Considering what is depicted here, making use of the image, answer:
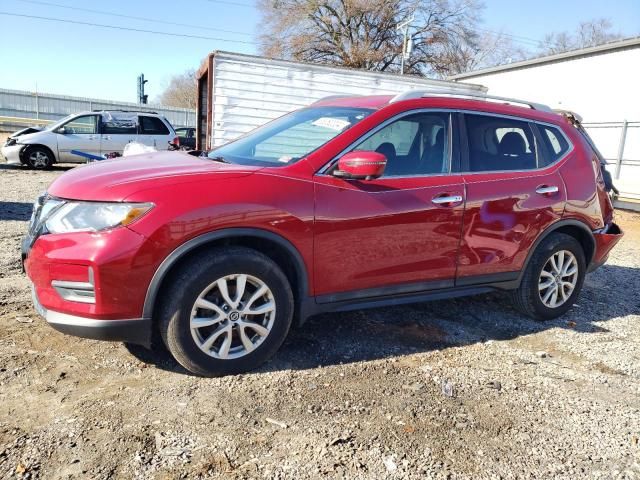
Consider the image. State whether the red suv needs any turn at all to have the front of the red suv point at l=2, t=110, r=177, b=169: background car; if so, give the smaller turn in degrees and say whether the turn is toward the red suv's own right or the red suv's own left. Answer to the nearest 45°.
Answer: approximately 90° to the red suv's own right

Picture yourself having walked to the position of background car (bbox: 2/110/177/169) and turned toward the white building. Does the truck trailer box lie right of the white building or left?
right

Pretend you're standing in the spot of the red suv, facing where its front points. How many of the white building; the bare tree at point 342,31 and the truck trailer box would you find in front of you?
0

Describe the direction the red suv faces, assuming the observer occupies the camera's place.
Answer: facing the viewer and to the left of the viewer

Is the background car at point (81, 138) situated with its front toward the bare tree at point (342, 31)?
no

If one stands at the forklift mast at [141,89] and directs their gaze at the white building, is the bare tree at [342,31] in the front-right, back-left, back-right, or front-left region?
front-left

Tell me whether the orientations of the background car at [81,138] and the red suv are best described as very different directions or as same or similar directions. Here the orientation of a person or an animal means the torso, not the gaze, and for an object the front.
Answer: same or similar directions

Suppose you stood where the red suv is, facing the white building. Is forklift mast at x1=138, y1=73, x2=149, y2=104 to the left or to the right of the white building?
left

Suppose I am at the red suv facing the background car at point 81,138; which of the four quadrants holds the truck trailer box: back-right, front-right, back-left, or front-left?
front-right

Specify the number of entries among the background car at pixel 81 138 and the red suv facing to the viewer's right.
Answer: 0

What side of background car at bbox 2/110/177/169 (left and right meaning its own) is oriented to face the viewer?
left

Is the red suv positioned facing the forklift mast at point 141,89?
no

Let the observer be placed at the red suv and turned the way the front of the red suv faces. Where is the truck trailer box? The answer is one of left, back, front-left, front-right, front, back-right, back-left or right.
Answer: back-right

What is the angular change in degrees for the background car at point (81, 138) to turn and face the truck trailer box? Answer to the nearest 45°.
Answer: approximately 135° to its left

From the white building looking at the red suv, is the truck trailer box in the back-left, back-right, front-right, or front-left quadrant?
front-right
